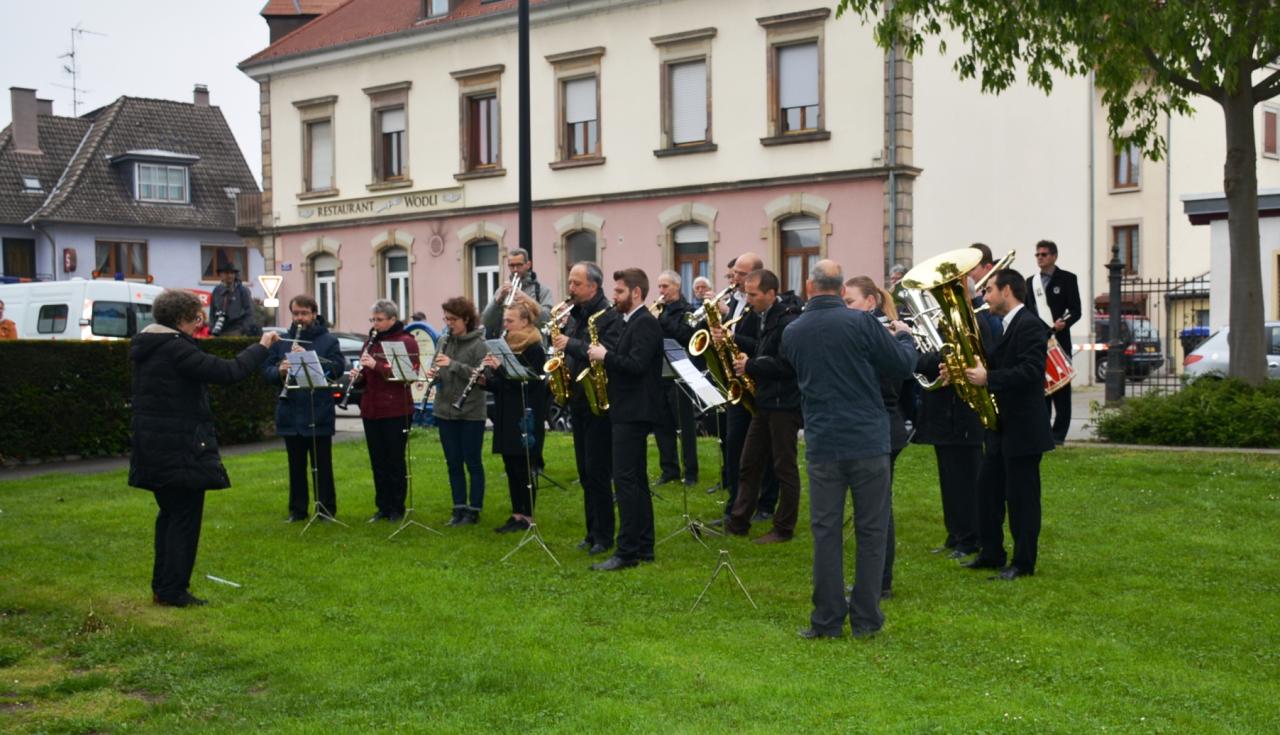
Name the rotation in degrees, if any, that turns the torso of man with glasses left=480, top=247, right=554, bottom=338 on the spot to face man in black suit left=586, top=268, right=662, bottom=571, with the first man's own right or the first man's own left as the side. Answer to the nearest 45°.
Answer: approximately 45° to the first man's own left

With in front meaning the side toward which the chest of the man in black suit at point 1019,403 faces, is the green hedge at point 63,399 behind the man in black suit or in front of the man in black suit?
in front

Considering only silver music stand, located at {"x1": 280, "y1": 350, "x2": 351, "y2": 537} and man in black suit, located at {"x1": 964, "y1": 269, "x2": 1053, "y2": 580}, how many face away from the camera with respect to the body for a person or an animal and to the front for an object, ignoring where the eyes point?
1

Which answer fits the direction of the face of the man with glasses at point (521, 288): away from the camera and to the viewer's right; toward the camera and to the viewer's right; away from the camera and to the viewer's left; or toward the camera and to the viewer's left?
toward the camera and to the viewer's left

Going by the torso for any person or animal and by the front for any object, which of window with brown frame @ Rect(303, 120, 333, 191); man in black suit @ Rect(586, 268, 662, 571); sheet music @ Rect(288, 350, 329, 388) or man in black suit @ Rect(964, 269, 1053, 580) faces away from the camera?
the sheet music

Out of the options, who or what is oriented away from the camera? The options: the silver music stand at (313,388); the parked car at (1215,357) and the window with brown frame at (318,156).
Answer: the silver music stand

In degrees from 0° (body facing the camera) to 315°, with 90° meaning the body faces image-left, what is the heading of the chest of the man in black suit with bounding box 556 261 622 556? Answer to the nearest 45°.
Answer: approximately 45°

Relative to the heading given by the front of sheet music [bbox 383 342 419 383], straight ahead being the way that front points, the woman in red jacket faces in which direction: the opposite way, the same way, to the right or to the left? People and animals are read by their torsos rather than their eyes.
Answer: the opposite way

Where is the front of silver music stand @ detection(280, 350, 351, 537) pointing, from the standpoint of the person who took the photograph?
facing away from the viewer

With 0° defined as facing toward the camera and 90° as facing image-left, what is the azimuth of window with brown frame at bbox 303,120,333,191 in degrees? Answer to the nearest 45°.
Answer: approximately 45°

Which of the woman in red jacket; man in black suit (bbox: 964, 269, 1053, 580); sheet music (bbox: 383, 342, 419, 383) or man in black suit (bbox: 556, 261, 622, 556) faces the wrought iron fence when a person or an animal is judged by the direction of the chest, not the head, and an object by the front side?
the sheet music

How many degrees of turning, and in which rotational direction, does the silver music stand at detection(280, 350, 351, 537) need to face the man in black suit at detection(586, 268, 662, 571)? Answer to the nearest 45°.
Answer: approximately 135° to its right

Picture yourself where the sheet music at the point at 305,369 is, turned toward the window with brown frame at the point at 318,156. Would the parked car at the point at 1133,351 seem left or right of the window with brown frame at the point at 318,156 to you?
right

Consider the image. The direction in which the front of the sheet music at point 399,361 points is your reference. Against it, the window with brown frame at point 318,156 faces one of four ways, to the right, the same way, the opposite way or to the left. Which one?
the opposite way
